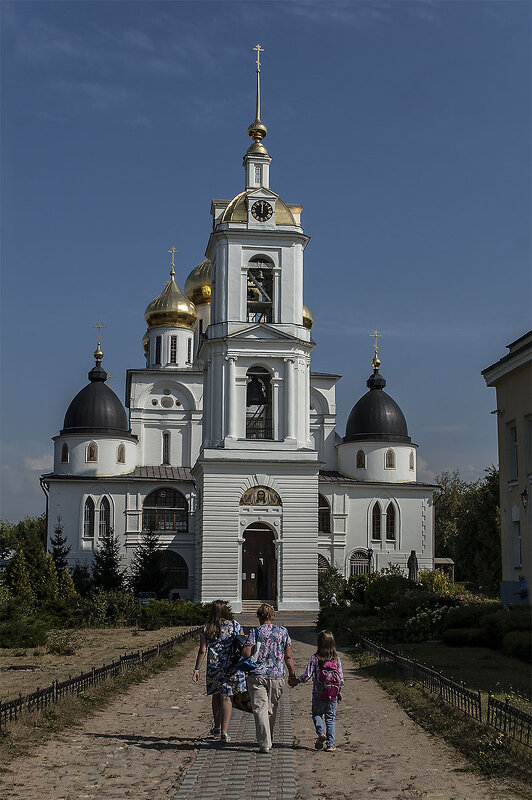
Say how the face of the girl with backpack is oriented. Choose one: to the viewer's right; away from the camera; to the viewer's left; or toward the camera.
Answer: away from the camera

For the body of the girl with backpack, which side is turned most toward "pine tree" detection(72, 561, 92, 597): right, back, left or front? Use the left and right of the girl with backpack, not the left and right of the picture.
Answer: front

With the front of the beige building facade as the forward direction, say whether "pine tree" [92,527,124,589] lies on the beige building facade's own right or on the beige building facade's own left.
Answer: on the beige building facade's own right

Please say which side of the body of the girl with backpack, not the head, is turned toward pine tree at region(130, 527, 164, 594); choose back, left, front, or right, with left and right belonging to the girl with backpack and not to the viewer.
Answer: front

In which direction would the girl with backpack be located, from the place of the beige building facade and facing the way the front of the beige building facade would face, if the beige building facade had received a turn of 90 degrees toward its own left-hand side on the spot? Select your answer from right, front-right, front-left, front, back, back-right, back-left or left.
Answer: front

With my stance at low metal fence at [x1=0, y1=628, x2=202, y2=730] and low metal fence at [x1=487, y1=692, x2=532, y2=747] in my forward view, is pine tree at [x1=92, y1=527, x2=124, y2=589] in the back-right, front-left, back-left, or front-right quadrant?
back-left

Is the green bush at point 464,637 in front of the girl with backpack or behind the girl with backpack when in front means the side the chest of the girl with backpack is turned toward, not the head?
in front

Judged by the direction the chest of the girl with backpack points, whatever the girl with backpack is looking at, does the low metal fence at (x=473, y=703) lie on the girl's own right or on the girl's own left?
on the girl's own right

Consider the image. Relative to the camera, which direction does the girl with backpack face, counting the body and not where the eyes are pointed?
away from the camera

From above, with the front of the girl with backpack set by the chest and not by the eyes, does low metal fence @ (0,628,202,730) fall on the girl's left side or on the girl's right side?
on the girl's left side

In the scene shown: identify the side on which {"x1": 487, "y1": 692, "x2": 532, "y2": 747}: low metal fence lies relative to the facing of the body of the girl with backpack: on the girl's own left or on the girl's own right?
on the girl's own right

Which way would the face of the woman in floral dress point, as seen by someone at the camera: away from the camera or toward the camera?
away from the camera

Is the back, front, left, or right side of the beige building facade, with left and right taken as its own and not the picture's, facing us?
left
